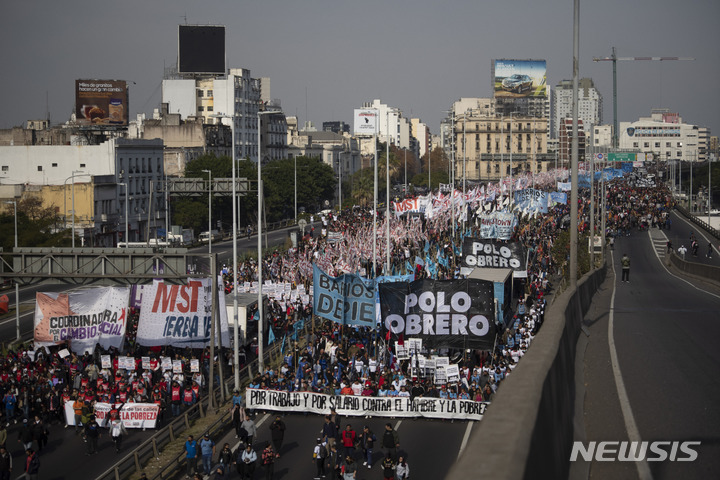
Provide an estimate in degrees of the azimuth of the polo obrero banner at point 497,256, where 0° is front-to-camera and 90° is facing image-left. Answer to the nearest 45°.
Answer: approximately 0°
